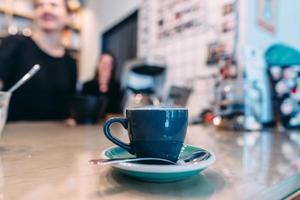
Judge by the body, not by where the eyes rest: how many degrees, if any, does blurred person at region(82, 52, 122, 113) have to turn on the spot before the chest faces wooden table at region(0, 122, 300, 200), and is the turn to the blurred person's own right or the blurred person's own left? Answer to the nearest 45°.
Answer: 0° — they already face it

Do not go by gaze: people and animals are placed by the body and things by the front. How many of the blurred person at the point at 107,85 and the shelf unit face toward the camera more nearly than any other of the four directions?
2

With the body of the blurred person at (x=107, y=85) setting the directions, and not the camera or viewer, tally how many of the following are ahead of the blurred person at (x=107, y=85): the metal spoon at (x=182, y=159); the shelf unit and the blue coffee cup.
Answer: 2

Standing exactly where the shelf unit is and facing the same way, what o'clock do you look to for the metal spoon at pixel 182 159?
The metal spoon is roughly at 12 o'clock from the shelf unit.

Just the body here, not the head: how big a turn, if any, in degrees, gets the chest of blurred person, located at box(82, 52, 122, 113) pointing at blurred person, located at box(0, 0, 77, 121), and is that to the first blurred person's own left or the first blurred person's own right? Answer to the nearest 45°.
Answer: approximately 45° to the first blurred person's own right

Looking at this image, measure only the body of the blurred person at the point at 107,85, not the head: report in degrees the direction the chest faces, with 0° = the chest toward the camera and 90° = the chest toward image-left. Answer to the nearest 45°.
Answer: approximately 0°

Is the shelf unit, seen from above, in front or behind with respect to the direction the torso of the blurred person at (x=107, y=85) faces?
behind

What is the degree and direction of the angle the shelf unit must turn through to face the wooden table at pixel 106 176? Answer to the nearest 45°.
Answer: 0° — it already faces it

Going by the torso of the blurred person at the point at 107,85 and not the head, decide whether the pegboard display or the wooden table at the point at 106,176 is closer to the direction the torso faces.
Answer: the wooden table

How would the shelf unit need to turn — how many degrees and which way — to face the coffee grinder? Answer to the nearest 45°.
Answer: approximately 45° to its left

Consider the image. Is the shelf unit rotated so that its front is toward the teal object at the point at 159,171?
yes
